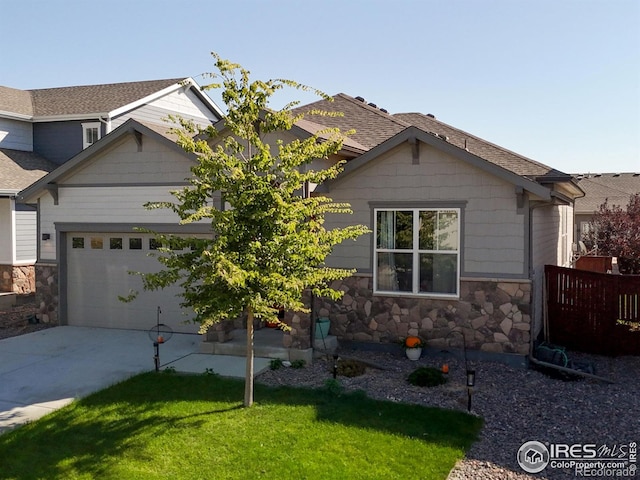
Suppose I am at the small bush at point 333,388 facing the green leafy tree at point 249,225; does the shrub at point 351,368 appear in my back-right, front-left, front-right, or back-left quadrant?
back-right

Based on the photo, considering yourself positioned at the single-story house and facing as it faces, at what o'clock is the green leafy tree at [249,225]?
The green leafy tree is roughly at 1 o'clock from the single-story house.

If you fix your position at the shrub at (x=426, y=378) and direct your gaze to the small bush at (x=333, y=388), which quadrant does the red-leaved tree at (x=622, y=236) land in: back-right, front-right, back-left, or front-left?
back-right

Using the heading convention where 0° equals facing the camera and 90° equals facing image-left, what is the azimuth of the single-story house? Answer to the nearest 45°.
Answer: approximately 0°

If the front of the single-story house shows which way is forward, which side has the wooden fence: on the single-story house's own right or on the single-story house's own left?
on the single-story house's own left

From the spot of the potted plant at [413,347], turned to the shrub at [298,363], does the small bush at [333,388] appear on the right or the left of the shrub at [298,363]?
left

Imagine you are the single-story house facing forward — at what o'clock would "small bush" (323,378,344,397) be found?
The small bush is roughly at 1 o'clock from the single-story house.
